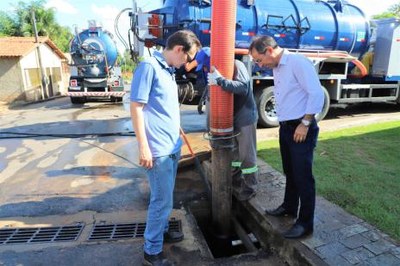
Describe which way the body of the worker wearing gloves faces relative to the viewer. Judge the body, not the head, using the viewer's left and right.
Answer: facing to the left of the viewer

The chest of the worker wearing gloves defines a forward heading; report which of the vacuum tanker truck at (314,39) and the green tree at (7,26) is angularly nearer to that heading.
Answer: the green tree

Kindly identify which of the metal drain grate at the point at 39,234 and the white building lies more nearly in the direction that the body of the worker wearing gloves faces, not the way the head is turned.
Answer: the metal drain grate

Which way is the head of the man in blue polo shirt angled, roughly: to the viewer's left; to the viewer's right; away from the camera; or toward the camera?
to the viewer's right

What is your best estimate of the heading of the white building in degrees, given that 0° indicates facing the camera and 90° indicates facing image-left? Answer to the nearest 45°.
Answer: approximately 315°

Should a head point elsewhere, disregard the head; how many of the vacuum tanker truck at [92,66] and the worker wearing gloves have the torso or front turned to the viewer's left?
1

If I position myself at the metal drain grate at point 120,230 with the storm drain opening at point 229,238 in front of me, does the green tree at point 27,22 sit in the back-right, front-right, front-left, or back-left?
back-left
